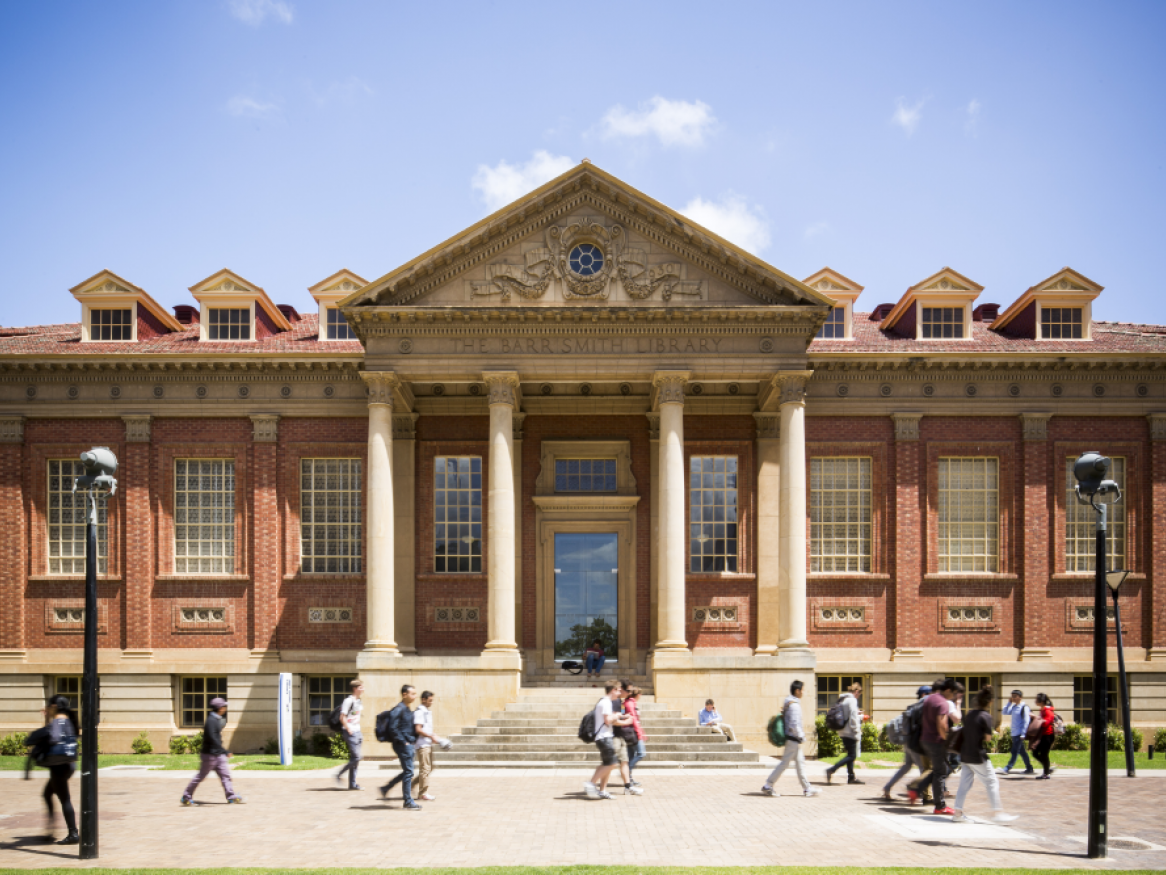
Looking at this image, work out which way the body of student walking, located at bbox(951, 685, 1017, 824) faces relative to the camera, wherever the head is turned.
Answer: to the viewer's right

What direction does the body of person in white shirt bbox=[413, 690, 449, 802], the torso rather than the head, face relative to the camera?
to the viewer's right

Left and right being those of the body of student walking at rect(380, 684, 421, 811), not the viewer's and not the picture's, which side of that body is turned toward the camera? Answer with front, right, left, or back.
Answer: right

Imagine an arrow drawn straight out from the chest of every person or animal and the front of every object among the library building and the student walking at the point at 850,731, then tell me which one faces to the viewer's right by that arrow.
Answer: the student walking

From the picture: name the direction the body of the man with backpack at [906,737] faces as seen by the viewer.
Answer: to the viewer's right

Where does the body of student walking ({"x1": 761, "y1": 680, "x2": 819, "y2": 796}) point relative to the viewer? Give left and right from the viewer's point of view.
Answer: facing to the right of the viewer

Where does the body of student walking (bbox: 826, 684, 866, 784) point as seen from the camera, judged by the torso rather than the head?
to the viewer's right

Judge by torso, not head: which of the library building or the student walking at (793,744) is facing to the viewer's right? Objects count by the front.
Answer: the student walking

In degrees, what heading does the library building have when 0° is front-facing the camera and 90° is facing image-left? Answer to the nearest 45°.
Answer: approximately 0°

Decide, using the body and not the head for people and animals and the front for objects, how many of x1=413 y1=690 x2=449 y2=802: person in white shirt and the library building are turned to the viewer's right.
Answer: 1
